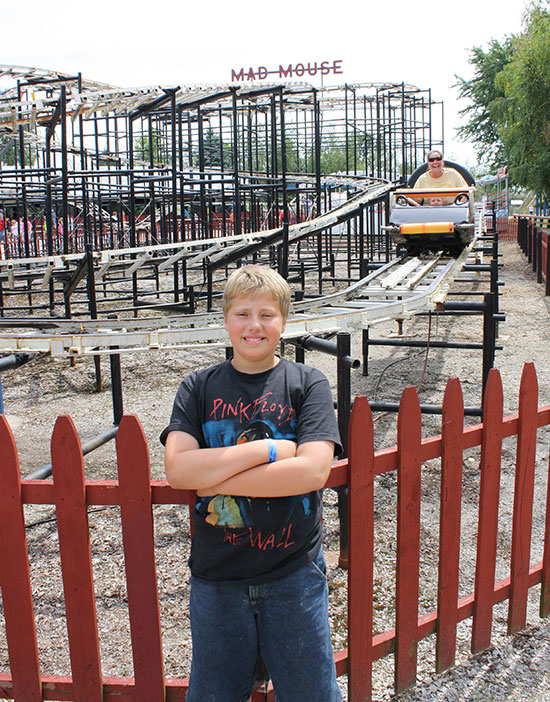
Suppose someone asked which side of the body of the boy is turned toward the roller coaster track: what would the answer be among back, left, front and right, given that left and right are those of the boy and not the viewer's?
back

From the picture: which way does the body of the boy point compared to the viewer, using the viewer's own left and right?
facing the viewer

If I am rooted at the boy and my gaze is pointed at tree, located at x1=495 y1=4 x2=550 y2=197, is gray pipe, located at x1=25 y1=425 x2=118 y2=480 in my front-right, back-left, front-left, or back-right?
front-left

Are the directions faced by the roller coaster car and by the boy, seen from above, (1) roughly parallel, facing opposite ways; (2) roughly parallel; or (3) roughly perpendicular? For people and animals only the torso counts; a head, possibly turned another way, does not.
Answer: roughly parallel

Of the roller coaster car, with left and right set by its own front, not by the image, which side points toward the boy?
front

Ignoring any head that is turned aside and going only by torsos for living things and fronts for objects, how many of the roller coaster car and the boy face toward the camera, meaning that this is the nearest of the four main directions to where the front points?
2

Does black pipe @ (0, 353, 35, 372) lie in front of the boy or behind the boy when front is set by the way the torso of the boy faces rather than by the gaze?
behind

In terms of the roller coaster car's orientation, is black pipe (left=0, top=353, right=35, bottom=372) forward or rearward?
forward

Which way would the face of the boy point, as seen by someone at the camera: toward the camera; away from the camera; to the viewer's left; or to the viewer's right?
toward the camera

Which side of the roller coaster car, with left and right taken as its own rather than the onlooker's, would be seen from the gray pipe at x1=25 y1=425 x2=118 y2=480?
front

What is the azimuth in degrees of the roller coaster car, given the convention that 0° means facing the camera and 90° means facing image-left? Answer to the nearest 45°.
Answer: approximately 0°
